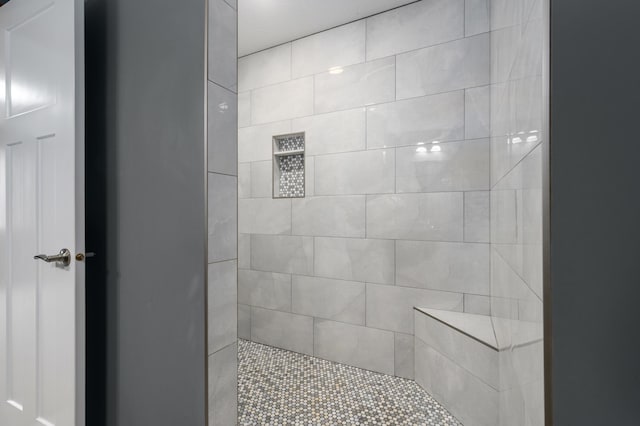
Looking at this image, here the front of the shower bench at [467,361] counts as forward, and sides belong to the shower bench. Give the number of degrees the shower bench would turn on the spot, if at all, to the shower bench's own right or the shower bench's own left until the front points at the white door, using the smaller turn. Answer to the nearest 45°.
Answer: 0° — it already faces it

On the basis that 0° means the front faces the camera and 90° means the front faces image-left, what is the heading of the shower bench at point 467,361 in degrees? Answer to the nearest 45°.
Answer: approximately 45°
